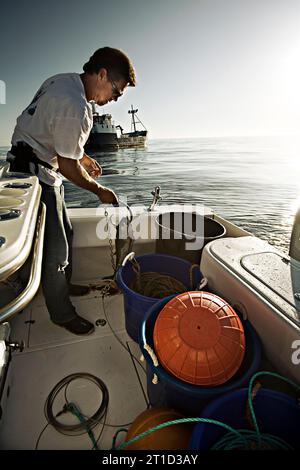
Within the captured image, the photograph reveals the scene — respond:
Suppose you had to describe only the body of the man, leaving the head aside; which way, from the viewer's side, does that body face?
to the viewer's right

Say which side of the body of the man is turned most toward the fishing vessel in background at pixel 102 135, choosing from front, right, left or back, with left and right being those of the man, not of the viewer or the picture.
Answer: left

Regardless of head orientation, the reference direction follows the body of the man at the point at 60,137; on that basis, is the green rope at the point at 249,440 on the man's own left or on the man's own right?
on the man's own right

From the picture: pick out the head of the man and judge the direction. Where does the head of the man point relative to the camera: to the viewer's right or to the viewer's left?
to the viewer's right

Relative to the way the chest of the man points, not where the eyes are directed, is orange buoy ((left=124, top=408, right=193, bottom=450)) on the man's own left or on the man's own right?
on the man's own right

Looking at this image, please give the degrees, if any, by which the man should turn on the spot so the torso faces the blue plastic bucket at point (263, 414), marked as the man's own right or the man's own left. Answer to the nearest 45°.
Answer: approximately 45° to the man's own right
